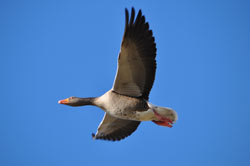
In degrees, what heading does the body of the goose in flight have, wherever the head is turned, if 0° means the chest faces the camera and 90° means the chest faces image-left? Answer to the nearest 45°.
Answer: approximately 90°
